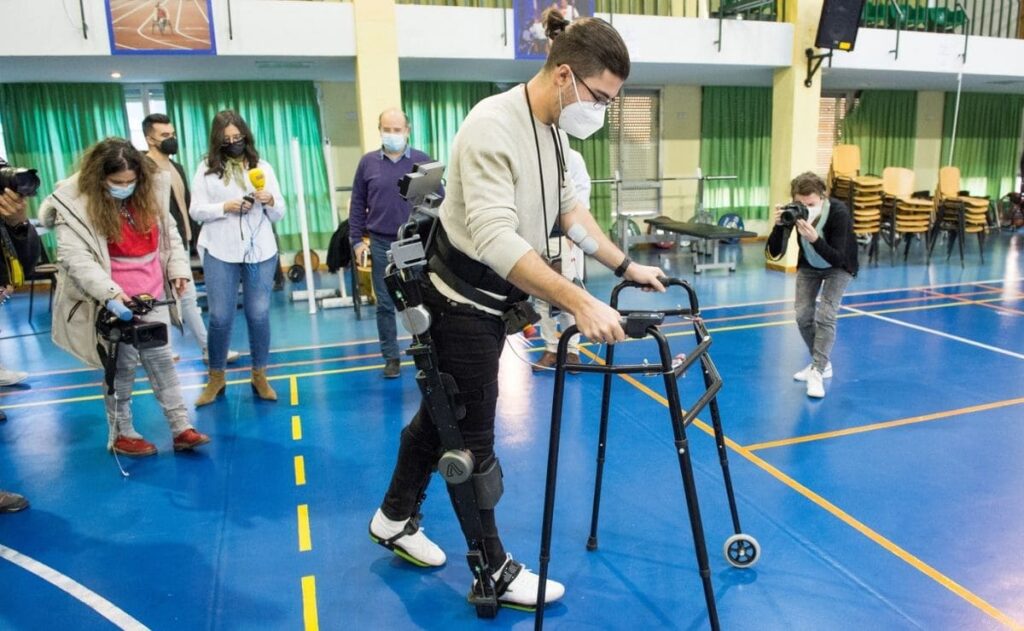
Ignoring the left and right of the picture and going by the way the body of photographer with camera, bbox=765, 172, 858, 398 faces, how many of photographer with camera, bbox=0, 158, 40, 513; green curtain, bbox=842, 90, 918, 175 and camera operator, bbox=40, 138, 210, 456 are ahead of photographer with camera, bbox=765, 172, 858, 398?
2

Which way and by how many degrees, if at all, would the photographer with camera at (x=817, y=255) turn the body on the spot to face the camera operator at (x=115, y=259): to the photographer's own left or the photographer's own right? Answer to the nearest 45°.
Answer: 0° — they already face them

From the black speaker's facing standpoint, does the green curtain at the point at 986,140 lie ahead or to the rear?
to the rear

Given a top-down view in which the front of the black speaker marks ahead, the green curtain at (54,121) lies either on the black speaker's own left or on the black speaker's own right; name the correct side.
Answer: on the black speaker's own right

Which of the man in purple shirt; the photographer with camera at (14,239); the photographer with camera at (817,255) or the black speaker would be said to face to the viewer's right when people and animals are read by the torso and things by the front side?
the photographer with camera at (14,239)

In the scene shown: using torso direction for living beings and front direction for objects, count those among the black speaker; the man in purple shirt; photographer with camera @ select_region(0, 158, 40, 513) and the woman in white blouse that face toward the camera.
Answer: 3

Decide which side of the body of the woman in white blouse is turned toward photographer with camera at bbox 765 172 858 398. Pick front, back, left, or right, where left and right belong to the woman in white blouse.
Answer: left

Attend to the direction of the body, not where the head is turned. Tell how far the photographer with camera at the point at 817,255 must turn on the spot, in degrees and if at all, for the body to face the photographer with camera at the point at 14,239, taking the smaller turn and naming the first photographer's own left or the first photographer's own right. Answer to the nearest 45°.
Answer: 0° — they already face them

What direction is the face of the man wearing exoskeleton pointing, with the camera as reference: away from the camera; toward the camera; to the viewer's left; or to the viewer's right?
to the viewer's right

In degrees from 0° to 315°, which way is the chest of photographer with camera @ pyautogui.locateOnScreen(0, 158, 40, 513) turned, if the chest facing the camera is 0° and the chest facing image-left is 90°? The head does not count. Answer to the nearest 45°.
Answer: approximately 270°
